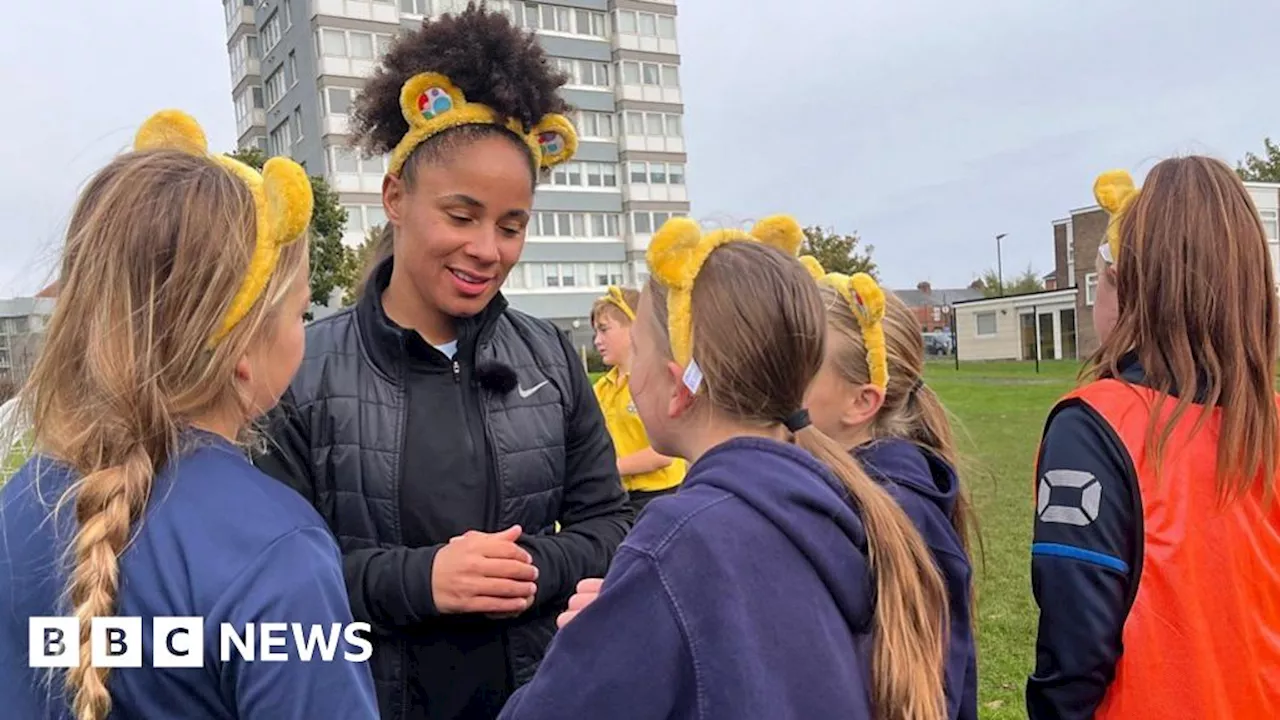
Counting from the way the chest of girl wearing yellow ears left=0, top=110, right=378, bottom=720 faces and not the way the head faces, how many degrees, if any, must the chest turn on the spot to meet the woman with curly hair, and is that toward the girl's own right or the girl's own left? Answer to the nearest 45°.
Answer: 0° — they already face them

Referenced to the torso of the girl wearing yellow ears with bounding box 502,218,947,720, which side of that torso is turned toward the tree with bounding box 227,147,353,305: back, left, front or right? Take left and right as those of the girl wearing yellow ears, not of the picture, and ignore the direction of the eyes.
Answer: front

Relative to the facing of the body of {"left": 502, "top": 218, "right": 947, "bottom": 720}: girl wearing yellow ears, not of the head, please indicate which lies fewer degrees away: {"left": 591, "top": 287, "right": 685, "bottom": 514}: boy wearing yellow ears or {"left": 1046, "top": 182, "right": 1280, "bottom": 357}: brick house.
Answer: the boy wearing yellow ears

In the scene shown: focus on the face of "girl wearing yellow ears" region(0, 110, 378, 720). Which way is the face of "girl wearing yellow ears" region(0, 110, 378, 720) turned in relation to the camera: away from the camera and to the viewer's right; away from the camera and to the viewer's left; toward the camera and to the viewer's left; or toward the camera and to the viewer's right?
away from the camera and to the viewer's right

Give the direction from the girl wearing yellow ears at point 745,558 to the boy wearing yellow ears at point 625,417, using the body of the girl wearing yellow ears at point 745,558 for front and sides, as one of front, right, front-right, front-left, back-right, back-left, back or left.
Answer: front-right

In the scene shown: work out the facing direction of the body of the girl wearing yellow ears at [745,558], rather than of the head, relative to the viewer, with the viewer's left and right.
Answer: facing away from the viewer and to the left of the viewer

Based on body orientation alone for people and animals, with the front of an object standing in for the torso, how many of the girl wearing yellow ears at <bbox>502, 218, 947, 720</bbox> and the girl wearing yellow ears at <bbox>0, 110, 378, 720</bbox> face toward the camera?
0

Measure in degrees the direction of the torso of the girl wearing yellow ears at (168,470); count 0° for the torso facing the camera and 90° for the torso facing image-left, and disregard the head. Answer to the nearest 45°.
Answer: approximately 225°

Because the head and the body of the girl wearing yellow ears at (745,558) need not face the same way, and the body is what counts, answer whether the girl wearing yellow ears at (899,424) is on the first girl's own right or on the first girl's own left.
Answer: on the first girl's own right

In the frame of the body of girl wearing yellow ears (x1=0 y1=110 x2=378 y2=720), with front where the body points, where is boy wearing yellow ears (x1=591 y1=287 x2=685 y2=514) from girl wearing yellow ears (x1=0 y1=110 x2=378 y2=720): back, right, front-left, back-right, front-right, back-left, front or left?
front
